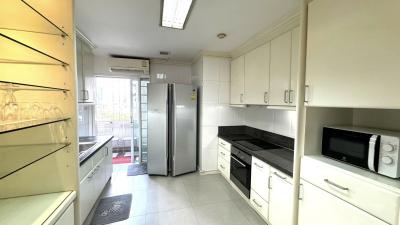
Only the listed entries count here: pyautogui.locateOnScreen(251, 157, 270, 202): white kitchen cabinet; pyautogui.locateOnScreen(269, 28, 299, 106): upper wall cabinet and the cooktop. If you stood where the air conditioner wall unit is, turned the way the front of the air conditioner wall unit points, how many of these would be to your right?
0

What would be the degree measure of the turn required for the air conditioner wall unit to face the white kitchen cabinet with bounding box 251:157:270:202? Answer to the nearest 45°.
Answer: approximately 45° to its left

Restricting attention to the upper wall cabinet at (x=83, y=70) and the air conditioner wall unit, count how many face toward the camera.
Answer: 1

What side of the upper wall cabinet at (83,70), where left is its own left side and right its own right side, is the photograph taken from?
right

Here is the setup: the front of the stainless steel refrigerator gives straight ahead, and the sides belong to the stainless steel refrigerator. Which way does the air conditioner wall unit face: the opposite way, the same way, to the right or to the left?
the same way

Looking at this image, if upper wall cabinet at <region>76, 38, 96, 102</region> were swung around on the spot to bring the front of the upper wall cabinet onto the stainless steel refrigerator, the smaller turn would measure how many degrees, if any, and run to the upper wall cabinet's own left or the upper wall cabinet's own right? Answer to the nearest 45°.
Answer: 0° — it already faces it

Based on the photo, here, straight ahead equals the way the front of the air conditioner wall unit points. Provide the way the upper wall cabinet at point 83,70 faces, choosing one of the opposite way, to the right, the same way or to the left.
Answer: to the left

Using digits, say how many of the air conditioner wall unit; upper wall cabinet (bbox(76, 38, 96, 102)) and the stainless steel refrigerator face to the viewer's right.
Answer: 1

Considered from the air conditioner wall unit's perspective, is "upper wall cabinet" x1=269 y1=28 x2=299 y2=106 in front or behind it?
in front

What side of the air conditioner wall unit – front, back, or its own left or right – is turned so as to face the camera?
front

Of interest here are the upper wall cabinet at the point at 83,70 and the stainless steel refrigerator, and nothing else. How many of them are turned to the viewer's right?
1

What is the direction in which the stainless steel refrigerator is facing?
toward the camera

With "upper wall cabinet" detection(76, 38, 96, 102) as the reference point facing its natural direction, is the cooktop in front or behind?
in front

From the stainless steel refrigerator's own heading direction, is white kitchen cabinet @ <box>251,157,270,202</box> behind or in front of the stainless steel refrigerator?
in front

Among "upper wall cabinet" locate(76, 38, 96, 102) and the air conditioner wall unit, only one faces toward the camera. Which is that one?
the air conditioner wall unit
